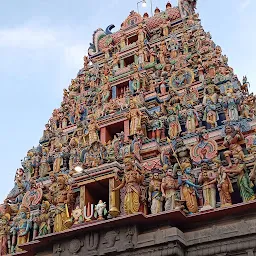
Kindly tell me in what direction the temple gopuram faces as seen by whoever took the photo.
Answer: facing the viewer and to the left of the viewer
